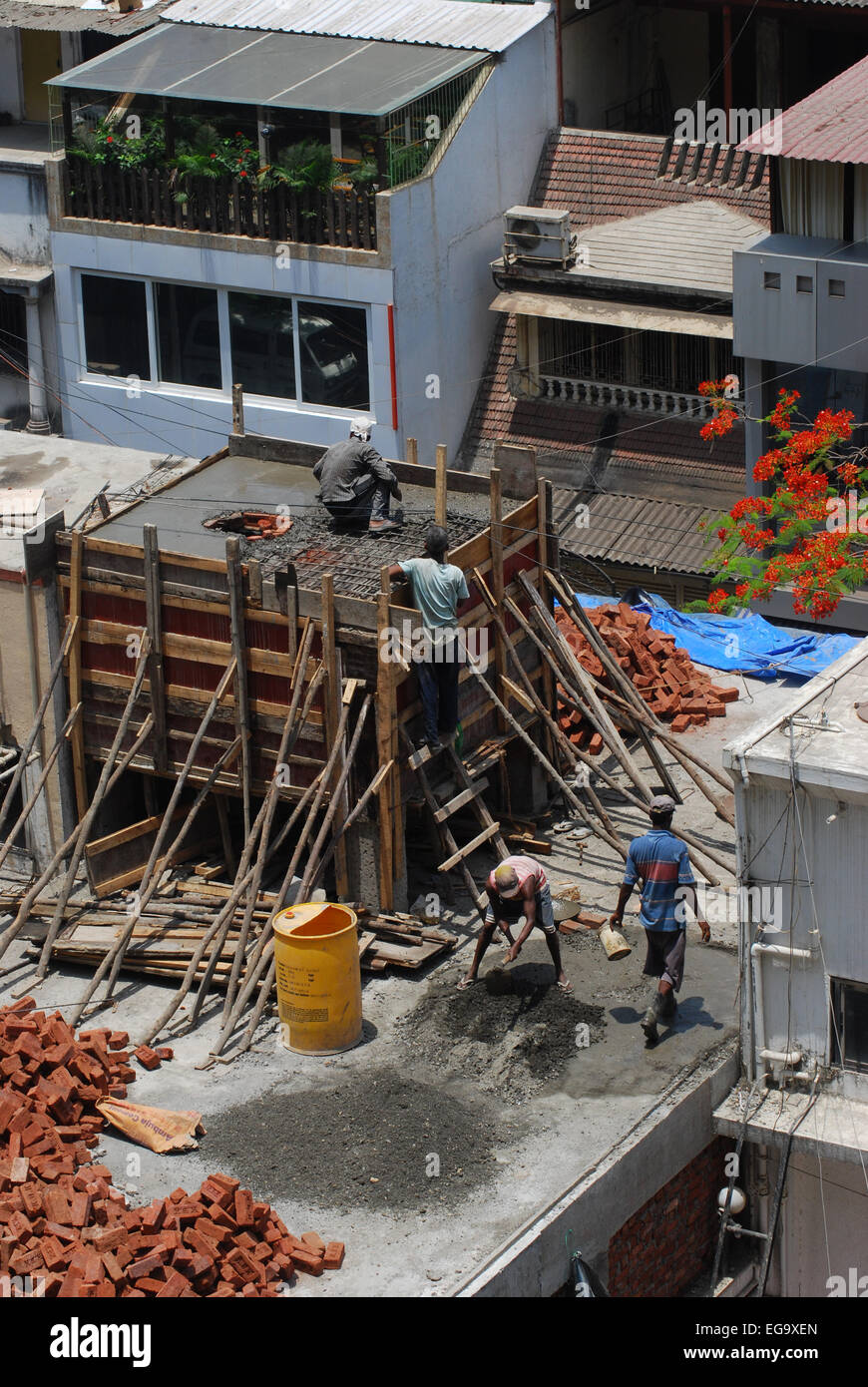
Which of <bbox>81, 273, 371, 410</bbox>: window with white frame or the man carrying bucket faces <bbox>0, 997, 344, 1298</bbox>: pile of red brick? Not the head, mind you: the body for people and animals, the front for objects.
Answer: the window with white frame

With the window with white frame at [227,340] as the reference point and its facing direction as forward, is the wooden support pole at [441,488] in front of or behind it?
in front

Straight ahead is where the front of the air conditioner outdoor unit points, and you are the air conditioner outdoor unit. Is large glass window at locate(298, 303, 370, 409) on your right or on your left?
on your right

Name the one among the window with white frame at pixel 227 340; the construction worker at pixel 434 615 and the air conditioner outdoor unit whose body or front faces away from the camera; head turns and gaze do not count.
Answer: the construction worker

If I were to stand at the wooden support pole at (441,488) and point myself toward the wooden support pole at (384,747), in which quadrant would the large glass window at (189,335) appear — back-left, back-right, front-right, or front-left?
back-right

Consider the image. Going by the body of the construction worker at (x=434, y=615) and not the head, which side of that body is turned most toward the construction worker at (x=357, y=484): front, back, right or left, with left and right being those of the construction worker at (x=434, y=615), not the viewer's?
front

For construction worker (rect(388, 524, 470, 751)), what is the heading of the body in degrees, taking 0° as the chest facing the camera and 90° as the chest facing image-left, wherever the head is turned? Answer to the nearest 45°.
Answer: approximately 180°

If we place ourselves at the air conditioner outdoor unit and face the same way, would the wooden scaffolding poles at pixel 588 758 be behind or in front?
in front

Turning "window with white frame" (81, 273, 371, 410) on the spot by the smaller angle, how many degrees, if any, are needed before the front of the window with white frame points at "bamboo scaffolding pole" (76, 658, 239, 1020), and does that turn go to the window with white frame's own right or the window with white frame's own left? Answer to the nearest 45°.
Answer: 0° — it already faces it

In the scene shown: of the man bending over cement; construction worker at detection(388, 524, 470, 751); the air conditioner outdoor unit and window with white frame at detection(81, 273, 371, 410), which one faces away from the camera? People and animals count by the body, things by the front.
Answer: the construction worker

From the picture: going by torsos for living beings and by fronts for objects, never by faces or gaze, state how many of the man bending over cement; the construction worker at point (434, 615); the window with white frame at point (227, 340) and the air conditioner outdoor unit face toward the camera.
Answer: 3
